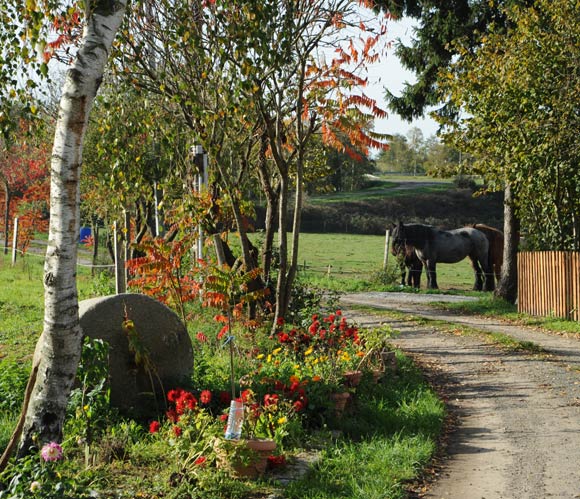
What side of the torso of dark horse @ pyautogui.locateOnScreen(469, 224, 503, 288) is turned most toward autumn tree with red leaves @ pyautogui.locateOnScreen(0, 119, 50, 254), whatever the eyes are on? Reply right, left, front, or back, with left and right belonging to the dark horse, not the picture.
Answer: front

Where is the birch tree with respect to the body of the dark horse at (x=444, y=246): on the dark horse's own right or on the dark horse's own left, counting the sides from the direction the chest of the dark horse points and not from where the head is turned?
on the dark horse's own left

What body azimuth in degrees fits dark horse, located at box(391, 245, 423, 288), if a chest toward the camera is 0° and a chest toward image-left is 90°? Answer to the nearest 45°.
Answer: approximately 45°

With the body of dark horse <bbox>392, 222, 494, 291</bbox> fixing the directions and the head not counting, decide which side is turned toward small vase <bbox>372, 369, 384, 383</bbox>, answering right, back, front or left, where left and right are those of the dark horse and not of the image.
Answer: left

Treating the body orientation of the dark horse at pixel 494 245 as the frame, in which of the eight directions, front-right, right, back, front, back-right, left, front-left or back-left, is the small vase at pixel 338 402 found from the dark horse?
left

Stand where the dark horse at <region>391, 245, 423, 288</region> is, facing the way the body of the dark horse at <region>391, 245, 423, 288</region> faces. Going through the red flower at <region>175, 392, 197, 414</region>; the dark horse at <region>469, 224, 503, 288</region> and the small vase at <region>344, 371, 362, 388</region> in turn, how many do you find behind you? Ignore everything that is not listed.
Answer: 1

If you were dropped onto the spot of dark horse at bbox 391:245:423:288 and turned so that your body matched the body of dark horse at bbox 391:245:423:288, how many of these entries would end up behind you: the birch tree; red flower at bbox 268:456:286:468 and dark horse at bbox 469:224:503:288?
1

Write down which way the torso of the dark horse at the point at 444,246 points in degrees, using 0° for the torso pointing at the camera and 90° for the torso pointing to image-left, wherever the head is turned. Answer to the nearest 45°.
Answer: approximately 90°

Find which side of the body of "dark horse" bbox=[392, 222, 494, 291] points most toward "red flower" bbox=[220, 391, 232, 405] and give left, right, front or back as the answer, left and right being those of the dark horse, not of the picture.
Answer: left

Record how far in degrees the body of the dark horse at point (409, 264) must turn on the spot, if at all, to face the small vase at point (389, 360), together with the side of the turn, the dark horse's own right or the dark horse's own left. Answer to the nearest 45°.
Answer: approximately 45° to the dark horse's own left

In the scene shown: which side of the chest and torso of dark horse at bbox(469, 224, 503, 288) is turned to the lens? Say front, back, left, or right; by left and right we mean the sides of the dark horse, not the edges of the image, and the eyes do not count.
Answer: left

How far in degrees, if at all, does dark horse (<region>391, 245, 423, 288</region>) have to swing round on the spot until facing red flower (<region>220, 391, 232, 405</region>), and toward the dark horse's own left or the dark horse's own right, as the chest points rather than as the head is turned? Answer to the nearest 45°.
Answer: approximately 45° to the dark horse's own left

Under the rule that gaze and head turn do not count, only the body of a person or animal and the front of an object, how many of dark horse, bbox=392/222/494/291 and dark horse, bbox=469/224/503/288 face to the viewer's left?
2
